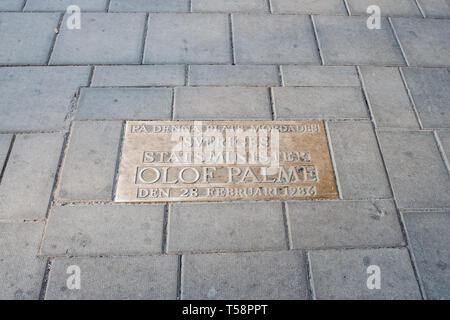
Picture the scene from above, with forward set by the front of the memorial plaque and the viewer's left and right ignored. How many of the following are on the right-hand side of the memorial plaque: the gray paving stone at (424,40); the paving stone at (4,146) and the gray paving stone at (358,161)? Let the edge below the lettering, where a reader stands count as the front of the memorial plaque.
1

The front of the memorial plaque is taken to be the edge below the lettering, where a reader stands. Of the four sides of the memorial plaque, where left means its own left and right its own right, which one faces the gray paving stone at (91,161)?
right

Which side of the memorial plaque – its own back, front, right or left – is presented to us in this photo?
front

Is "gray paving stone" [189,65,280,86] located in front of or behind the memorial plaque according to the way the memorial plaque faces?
behind
